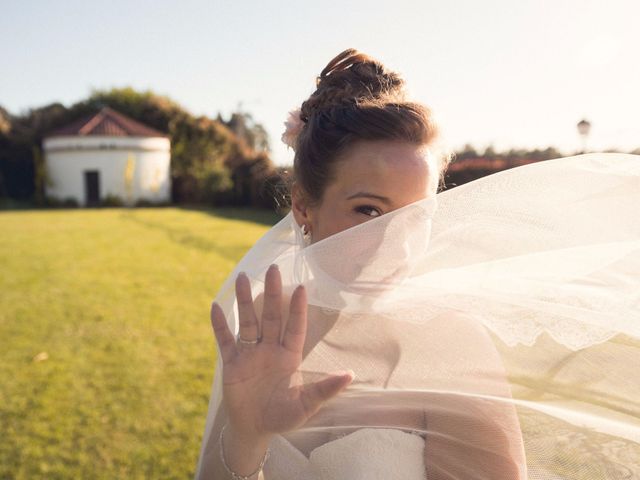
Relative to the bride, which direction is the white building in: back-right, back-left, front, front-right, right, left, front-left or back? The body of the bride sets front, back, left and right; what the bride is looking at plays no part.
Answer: right

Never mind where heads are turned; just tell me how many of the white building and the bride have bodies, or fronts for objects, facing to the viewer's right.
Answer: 0

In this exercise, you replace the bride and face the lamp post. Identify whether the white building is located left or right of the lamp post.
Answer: left

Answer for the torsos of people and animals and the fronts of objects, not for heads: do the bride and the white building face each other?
no

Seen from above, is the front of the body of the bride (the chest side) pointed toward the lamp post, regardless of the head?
no

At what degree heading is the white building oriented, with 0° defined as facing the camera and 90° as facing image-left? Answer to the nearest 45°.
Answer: approximately 0°

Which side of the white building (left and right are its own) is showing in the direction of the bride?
front

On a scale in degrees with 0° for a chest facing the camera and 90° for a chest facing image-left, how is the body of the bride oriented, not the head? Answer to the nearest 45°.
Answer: approximately 45°
